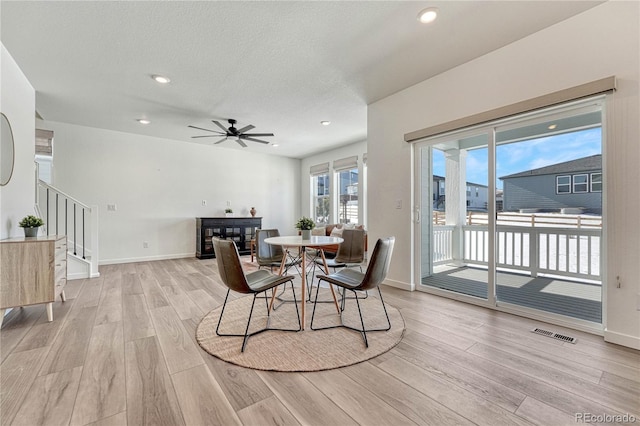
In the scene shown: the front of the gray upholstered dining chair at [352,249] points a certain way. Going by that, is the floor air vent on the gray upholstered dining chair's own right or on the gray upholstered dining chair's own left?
on the gray upholstered dining chair's own left

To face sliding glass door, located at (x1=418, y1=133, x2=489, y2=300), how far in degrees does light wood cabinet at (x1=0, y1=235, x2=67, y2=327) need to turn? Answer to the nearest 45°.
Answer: approximately 45° to its right

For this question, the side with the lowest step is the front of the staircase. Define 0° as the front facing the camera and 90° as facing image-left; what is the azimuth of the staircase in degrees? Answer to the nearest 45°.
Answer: approximately 270°

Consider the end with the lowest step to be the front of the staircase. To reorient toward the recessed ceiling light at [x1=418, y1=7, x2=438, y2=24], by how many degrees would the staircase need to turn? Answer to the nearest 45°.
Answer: approximately 90° to its right

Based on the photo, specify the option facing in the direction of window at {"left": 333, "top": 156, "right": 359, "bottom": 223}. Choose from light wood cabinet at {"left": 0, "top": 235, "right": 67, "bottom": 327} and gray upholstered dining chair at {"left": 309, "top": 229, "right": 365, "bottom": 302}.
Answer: the light wood cabinet

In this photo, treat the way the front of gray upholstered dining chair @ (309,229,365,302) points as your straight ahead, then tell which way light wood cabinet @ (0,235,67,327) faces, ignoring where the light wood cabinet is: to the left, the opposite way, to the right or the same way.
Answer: the opposite way

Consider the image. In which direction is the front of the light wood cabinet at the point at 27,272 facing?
to the viewer's right

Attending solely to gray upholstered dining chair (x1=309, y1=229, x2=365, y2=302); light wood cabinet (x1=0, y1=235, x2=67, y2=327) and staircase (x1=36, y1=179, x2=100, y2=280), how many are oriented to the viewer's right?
2

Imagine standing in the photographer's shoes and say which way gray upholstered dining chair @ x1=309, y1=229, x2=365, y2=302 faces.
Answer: facing the viewer and to the left of the viewer

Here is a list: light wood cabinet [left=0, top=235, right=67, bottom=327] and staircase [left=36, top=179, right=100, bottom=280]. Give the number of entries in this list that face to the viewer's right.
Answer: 2
